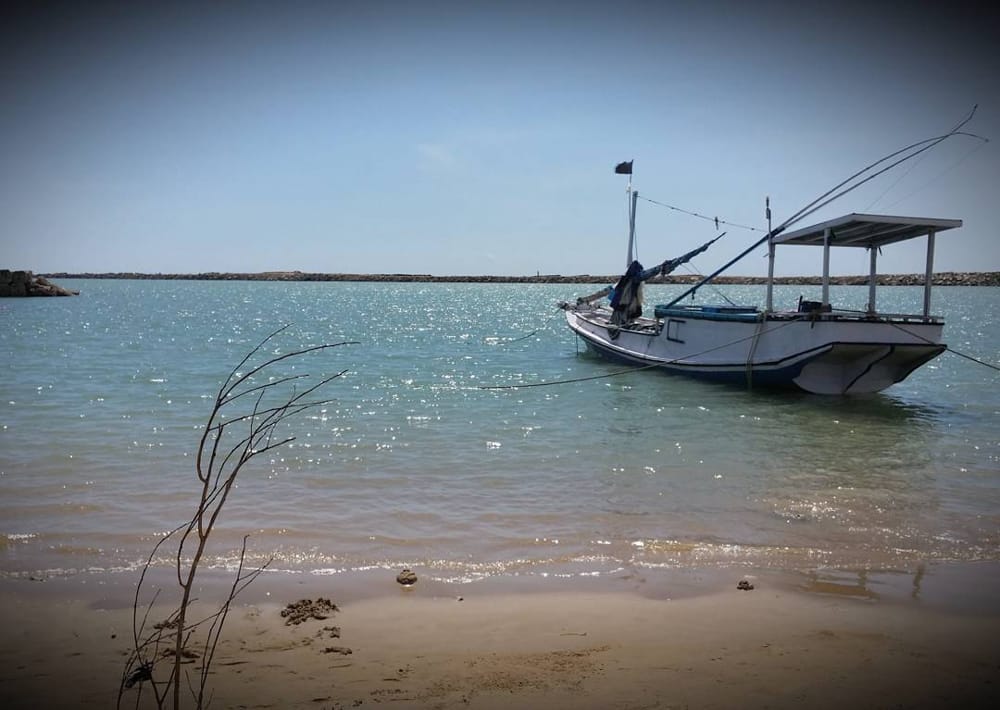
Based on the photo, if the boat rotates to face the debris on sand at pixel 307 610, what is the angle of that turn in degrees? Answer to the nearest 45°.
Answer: approximately 135° to its left

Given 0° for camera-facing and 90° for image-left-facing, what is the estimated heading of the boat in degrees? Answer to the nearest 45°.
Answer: approximately 135°

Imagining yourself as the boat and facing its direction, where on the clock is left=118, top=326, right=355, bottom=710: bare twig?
The bare twig is roughly at 8 o'clock from the boat.

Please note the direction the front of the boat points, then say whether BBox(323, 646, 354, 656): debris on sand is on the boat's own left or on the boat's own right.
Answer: on the boat's own left

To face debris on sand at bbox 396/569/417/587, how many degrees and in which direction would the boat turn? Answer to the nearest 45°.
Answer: approximately 135° to its left
